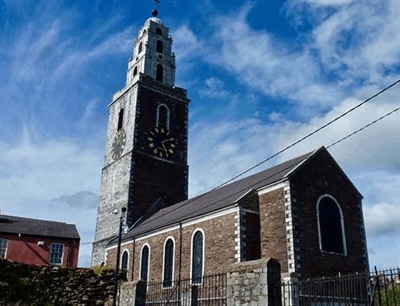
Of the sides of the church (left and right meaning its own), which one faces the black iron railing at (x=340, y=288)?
back

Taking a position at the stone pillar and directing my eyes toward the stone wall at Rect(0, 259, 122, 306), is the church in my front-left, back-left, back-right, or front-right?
front-right

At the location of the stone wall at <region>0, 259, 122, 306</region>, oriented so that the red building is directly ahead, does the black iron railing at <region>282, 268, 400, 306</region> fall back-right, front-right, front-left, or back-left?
back-right

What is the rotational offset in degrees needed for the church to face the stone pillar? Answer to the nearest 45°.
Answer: approximately 135° to its left

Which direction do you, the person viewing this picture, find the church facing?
facing away from the viewer and to the left of the viewer

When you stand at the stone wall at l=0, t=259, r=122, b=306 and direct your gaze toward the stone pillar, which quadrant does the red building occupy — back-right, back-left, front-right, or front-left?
back-left

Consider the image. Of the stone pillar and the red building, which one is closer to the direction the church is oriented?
the red building

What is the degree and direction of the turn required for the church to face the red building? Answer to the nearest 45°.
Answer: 0° — it already faces it
